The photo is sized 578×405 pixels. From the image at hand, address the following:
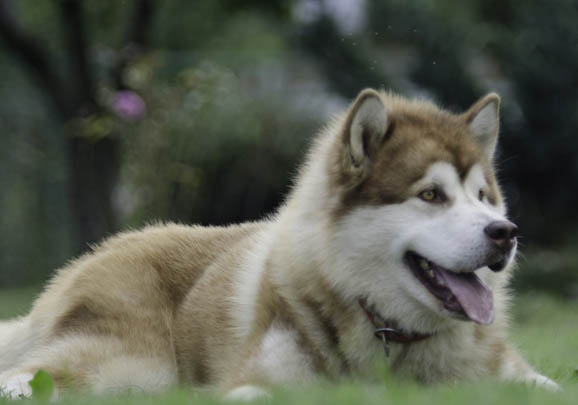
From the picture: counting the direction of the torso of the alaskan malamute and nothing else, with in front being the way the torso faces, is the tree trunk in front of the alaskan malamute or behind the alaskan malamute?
behind

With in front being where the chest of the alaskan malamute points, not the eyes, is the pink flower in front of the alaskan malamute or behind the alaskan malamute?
behind

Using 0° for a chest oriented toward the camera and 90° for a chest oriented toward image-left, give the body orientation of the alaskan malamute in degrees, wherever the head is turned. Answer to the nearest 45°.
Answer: approximately 315°
